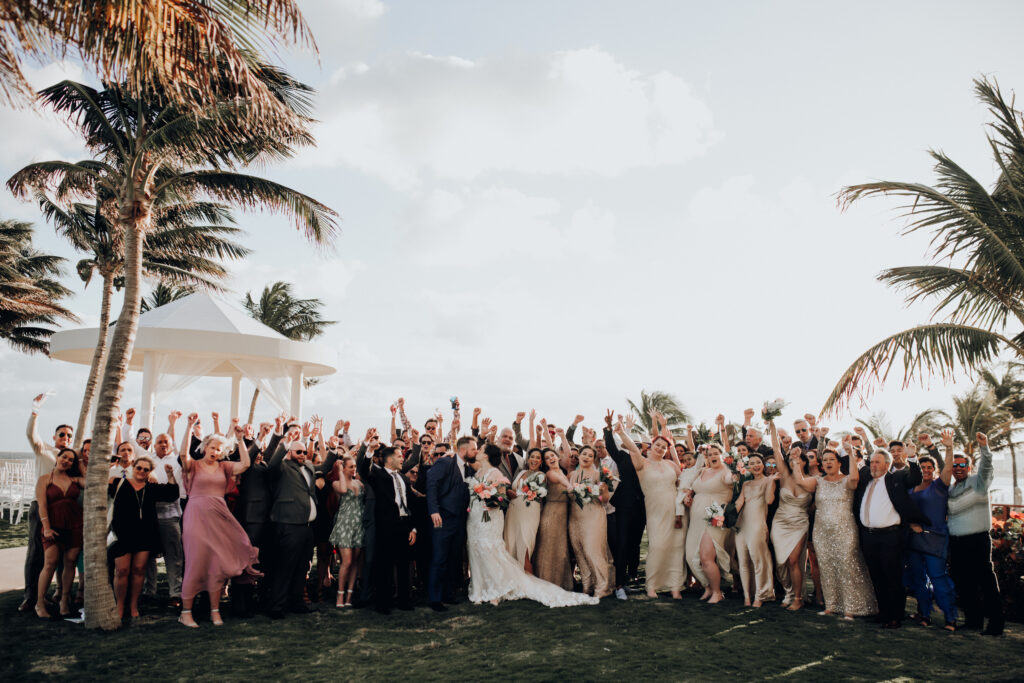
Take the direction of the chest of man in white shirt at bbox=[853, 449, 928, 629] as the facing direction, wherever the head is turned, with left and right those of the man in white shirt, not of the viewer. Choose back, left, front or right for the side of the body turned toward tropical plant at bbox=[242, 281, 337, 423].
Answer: right

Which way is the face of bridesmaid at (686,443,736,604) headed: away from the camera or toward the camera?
toward the camera

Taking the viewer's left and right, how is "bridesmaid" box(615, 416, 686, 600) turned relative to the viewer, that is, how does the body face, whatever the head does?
facing the viewer

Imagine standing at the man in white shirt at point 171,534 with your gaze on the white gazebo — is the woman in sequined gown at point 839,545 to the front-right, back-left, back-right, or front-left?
back-right

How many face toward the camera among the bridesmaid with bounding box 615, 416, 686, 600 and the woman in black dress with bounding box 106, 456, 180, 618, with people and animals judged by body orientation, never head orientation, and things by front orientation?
2

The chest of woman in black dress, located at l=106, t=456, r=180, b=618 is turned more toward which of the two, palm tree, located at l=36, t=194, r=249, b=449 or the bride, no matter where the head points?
the bride

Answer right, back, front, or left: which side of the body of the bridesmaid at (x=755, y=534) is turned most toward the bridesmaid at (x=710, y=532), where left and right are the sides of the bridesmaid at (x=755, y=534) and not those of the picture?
right

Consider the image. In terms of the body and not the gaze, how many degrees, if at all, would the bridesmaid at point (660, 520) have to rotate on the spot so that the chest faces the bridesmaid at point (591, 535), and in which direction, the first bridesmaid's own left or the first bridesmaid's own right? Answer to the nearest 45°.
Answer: approximately 90° to the first bridesmaid's own right

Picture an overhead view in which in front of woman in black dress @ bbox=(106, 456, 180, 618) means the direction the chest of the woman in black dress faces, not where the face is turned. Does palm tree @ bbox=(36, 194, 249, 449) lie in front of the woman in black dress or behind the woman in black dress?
behind

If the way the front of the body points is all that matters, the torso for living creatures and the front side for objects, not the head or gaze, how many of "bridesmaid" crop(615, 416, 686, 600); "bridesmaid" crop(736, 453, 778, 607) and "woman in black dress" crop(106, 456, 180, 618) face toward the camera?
3

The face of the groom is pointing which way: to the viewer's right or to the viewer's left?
to the viewer's right

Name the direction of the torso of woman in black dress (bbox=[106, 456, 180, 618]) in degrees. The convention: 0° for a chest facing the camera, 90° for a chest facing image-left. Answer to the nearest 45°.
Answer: approximately 0°

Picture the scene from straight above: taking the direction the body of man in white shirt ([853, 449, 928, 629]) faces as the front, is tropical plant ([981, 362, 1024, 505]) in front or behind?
behind

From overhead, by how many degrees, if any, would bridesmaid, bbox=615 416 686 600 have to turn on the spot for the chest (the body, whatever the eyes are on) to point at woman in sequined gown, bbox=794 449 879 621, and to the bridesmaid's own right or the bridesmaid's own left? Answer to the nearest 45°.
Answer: approximately 90° to the bridesmaid's own left

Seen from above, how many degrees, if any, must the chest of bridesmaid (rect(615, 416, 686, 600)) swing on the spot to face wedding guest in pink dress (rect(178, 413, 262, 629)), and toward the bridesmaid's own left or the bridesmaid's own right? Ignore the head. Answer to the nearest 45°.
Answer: approximately 45° to the bridesmaid's own right

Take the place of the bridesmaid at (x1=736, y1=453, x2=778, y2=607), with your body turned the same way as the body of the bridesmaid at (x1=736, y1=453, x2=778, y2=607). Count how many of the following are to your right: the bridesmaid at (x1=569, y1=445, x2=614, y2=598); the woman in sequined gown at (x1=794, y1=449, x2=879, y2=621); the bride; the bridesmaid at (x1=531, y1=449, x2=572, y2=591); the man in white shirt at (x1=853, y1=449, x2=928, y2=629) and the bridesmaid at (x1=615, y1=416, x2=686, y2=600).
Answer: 4

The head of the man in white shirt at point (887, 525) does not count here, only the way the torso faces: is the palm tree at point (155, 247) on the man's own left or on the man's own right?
on the man's own right
